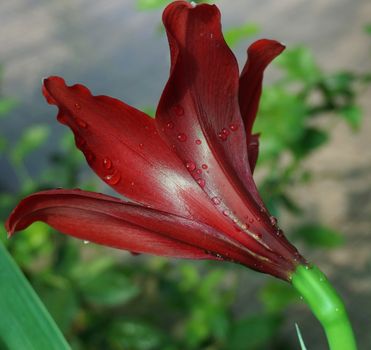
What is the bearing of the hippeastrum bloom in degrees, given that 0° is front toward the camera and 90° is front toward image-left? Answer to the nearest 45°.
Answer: approximately 90°
